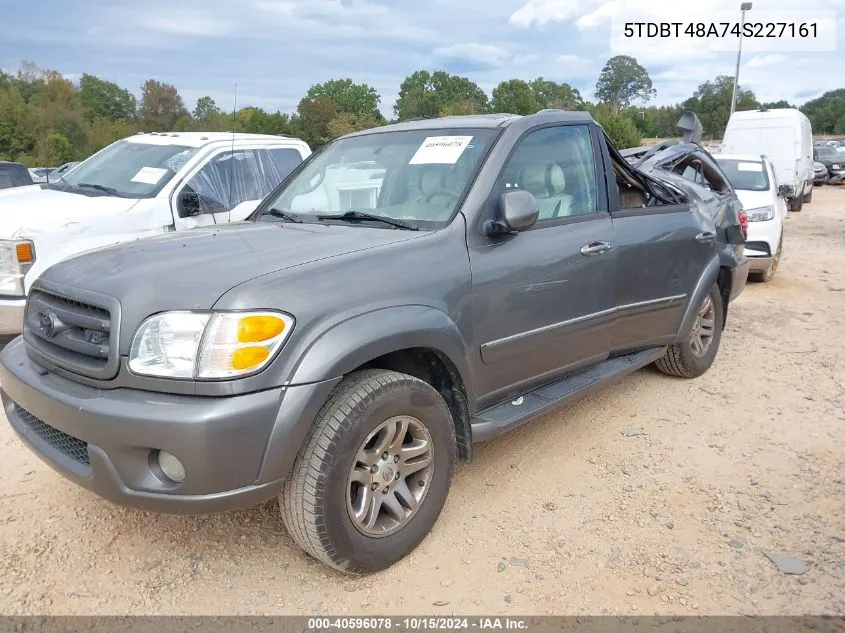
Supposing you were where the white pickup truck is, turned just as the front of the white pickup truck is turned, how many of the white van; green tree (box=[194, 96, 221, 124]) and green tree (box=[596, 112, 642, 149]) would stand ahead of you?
0

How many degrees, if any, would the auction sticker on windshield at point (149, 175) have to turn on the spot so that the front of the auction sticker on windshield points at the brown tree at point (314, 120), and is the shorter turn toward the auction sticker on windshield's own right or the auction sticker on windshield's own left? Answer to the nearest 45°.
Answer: approximately 135° to the auction sticker on windshield's own right

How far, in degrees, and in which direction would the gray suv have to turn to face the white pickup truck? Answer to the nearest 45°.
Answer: approximately 90° to its right

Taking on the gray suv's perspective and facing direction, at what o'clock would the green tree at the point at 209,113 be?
The green tree is roughly at 4 o'clock from the gray suv.

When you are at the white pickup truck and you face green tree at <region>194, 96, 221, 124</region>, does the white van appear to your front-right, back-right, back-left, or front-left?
front-right

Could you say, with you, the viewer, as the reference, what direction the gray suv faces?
facing the viewer and to the left of the viewer

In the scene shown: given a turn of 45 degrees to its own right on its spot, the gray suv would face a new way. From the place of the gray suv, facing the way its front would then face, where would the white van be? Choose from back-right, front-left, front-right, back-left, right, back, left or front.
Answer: back-right

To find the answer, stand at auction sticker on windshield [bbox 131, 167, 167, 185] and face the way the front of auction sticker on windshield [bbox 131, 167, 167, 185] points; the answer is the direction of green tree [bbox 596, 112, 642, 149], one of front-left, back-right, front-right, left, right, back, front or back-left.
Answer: back

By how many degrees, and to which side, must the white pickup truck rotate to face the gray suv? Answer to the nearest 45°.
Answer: approximately 45° to its left

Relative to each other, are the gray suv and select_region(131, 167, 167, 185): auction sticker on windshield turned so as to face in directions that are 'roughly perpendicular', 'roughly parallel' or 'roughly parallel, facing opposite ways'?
roughly parallel

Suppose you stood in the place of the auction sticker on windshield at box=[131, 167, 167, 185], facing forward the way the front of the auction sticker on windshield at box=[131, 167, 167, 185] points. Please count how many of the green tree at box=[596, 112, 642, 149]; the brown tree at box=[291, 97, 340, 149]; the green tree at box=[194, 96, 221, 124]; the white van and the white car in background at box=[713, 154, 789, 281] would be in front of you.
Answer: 0

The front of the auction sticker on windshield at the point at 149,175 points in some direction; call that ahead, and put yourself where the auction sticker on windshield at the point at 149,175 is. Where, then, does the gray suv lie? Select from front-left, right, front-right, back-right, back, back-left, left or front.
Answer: front-left

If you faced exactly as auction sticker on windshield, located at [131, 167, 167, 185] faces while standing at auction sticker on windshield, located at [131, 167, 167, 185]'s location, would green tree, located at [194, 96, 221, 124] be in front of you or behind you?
behind

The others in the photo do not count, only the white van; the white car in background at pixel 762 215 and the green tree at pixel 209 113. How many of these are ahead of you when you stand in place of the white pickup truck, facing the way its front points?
0

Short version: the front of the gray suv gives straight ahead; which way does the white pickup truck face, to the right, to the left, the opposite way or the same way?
the same way

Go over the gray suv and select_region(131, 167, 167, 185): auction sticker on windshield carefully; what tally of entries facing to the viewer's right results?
0

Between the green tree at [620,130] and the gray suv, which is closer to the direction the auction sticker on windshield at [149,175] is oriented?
the gray suv
